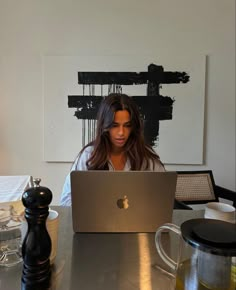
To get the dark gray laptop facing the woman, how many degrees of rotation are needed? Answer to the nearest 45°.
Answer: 0° — it already faces them

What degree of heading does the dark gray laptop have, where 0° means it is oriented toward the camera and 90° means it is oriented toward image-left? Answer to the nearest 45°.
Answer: approximately 180°

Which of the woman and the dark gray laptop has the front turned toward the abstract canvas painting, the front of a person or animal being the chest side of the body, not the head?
the dark gray laptop

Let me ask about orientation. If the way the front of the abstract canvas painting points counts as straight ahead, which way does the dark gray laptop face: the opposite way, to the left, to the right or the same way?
the opposite way

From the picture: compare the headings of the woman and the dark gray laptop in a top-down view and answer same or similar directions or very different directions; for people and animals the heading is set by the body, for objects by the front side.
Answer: very different directions

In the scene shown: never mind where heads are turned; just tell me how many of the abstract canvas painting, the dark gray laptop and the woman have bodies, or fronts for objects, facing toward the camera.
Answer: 2

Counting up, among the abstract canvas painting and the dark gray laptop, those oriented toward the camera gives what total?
1

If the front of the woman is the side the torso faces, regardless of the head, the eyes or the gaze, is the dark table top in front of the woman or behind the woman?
in front

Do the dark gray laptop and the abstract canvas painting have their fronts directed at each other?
yes

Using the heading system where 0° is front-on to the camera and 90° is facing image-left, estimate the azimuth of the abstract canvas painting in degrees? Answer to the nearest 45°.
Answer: approximately 0°

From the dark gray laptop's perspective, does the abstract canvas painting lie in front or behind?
in front
